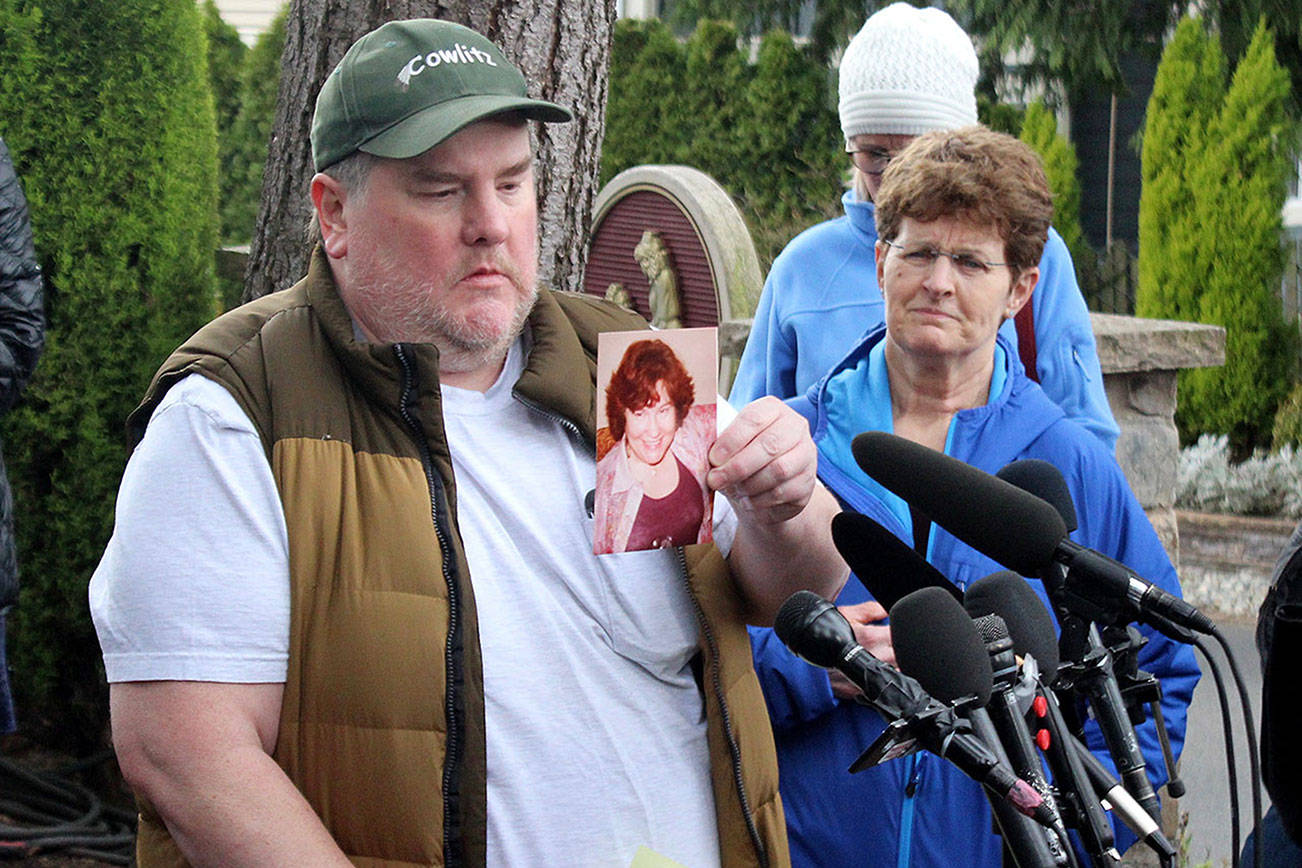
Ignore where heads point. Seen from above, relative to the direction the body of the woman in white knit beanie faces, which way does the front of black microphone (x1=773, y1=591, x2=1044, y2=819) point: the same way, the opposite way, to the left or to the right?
to the right

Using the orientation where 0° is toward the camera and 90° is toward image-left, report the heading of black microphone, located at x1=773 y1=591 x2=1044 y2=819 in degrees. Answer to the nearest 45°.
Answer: approximately 90°

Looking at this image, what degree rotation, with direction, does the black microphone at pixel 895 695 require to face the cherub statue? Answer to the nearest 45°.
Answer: approximately 90° to its right

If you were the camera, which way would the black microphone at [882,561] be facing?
facing to the left of the viewer

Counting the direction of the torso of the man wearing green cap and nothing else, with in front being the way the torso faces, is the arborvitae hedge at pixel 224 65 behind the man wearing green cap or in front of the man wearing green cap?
behind

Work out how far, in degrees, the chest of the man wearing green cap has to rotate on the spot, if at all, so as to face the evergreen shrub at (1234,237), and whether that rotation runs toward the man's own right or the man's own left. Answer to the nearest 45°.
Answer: approximately 90° to the man's own left

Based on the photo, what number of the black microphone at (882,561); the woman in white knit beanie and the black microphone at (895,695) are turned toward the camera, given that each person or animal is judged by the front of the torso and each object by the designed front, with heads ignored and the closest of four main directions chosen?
1

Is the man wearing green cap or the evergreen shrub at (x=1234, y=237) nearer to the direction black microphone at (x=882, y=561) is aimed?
the man wearing green cap

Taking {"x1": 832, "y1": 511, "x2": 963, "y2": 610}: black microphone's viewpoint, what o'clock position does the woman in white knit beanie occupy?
The woman in white knit beanie is roughly at 3 o'clock from the black microphone.

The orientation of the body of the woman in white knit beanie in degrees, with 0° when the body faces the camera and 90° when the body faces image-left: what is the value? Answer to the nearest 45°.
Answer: approximately 0°

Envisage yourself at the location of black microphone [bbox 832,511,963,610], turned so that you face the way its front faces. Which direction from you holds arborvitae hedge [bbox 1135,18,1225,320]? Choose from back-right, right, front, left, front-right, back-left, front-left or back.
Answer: right

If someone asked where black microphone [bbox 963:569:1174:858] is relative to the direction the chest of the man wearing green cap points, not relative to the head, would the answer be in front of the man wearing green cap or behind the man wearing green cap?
in front

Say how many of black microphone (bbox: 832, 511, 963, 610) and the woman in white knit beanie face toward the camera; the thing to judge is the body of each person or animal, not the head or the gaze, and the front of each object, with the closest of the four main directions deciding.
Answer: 1

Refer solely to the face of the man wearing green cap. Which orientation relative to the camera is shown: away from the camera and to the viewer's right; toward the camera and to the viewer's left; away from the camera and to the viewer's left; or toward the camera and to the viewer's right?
toward the camera and to the viewer's right
